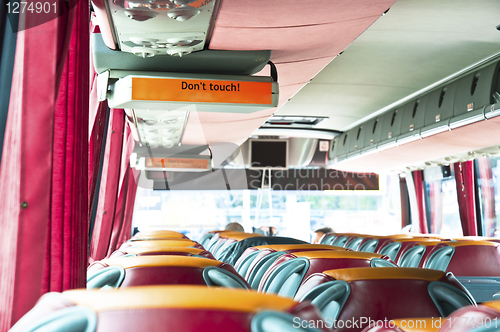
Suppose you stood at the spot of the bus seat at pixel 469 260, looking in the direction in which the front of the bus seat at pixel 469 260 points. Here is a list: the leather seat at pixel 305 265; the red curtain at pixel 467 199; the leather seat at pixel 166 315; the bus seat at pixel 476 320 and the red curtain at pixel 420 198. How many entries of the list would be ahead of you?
2

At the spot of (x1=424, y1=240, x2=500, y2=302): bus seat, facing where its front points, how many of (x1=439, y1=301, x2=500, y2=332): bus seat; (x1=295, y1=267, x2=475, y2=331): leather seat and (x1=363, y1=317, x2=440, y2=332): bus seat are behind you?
3

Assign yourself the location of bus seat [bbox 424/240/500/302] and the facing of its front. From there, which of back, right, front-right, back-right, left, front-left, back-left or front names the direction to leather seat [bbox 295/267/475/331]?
back

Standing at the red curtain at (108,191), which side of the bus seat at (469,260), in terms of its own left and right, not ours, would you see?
left

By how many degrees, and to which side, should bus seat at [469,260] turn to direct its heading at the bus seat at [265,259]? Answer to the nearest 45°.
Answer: approximately 135° to its left

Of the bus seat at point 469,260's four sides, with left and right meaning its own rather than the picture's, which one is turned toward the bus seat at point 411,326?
back

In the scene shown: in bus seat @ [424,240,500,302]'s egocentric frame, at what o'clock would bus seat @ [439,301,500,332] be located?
bus seat @ [439,301,500,332] is roughly at 6 o'clock from bus seat @ [424,240,500,302].

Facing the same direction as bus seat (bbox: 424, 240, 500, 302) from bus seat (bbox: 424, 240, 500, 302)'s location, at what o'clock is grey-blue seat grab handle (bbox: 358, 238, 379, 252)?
grey-blue seat grab handle (bbox: 358, 238, 379, 252) is roughly at 11 o'clock from bus seat (bbox: 424, 240, 500, 302).

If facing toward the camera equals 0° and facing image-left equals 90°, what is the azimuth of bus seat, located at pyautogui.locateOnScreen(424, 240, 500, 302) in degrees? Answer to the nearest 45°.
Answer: approximately 180°

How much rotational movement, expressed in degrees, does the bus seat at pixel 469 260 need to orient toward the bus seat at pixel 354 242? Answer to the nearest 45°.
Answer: approximately 45° to its left

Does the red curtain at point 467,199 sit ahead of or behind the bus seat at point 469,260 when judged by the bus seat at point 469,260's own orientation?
ahead

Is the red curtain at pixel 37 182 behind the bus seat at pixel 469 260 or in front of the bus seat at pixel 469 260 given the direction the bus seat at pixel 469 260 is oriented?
behind
